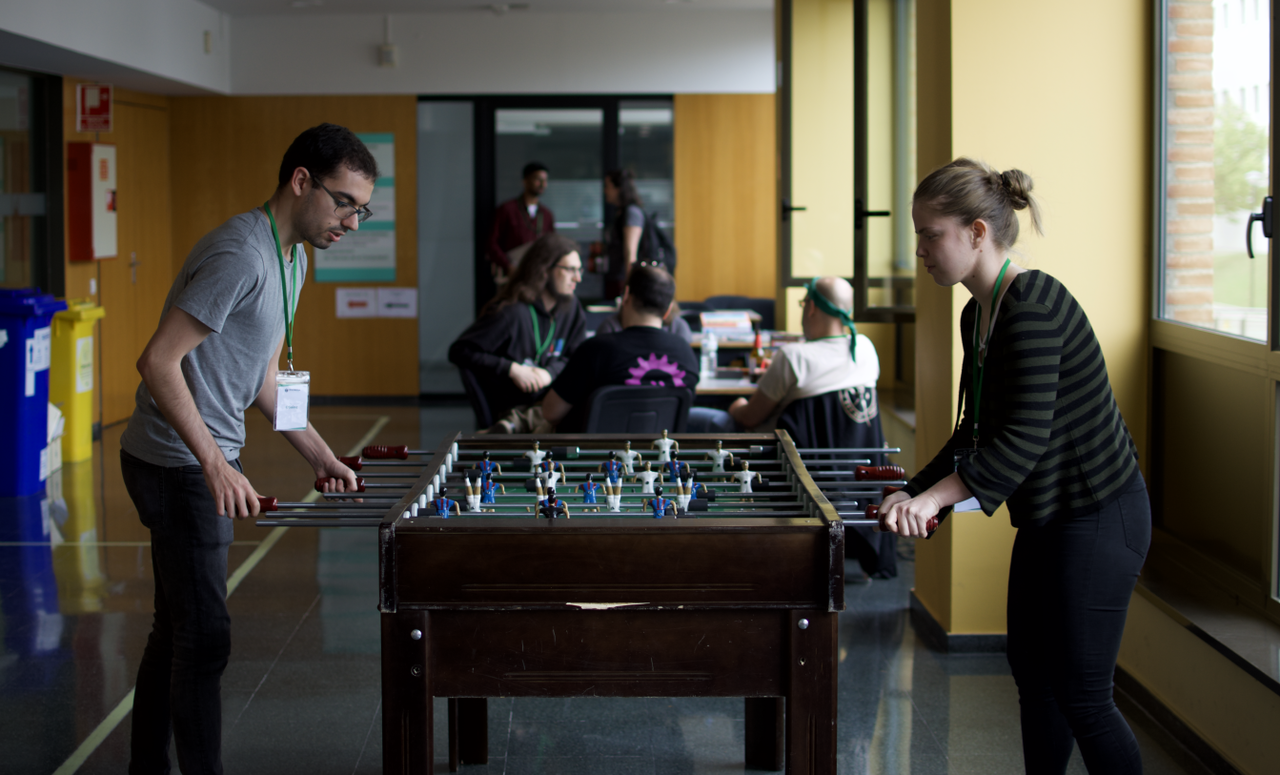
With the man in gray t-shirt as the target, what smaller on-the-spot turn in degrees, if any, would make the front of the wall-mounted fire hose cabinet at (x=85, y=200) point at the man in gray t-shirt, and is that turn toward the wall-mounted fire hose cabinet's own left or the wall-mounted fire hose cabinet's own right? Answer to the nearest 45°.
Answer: approximately 45° to the wall-mounted fire hose cabinet's own right

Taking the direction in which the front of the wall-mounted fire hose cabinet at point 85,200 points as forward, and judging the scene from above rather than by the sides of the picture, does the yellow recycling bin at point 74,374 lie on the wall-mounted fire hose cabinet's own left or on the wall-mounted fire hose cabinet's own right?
on the wall-mounted fire hose cabinet's own right

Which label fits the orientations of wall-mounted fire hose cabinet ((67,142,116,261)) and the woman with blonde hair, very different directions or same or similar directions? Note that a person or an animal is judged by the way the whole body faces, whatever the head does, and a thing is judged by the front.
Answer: very different directions

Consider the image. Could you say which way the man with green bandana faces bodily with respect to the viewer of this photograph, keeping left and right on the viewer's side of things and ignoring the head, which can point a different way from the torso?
facing away from the viewer and to the left of the viewer

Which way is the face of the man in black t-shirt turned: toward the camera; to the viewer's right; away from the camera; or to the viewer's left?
away from the camera

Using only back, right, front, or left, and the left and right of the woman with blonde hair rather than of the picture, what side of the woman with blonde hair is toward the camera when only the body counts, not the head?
left

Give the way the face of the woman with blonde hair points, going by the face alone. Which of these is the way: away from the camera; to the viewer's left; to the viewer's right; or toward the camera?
to the viewer's left

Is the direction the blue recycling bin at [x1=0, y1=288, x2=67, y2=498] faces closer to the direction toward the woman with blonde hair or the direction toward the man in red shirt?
the woman with blonde hair

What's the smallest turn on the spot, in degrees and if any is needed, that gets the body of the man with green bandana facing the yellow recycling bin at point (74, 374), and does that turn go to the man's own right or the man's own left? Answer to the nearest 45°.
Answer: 0° — they already face it
